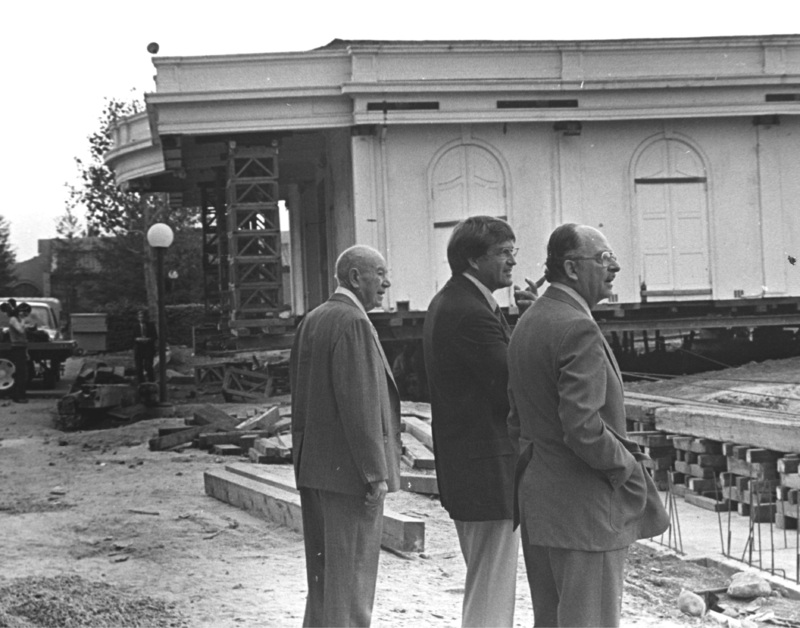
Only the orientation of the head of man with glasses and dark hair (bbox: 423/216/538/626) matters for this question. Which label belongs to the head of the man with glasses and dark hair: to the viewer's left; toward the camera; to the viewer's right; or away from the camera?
to the viewer's right

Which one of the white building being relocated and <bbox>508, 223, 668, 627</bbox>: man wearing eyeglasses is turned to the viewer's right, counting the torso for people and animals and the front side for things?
the man wearing eyeglasses

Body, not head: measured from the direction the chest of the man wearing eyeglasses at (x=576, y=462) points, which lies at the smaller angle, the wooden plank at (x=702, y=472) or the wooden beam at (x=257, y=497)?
the wooden plank

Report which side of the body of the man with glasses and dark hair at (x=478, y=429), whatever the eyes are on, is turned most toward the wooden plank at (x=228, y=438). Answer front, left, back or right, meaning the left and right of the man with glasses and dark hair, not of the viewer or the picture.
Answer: left

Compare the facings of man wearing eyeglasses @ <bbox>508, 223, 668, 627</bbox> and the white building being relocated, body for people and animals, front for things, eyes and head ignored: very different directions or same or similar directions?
very different directions

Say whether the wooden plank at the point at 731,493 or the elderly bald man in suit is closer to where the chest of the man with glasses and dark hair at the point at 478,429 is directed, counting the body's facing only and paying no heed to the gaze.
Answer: the wooden plank

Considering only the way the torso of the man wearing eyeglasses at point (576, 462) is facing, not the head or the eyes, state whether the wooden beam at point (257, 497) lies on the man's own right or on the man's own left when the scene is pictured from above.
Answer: on the man's own left

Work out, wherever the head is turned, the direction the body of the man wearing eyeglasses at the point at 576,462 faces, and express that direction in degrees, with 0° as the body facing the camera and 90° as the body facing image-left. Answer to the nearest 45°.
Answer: approximately 270°

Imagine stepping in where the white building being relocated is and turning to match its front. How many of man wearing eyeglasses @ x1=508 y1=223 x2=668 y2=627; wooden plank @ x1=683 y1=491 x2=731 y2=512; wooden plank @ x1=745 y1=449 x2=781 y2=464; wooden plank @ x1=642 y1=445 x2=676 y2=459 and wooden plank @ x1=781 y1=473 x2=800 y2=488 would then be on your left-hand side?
5

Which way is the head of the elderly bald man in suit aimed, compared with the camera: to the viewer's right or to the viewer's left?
to the viewer's right

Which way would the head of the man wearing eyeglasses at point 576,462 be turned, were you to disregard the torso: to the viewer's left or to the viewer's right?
to the viewer's right
